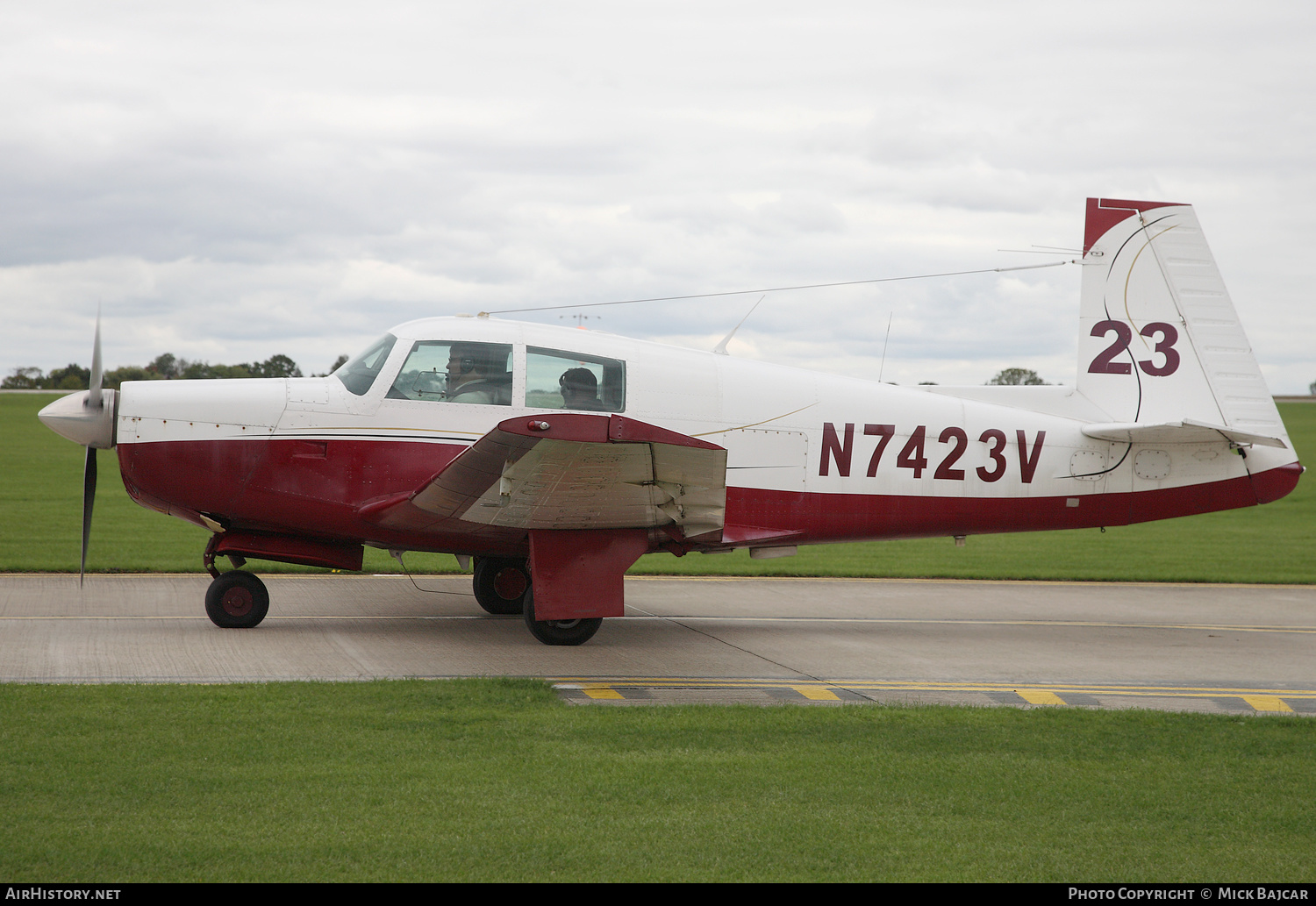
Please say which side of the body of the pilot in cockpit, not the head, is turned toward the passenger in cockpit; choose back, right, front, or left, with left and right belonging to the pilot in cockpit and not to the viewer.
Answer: back

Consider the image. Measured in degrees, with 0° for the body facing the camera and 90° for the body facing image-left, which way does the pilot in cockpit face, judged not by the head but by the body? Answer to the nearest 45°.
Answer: approximately 90°

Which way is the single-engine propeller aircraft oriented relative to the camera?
to the viewer's left

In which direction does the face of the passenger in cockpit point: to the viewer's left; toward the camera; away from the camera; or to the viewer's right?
to the viewer's left
